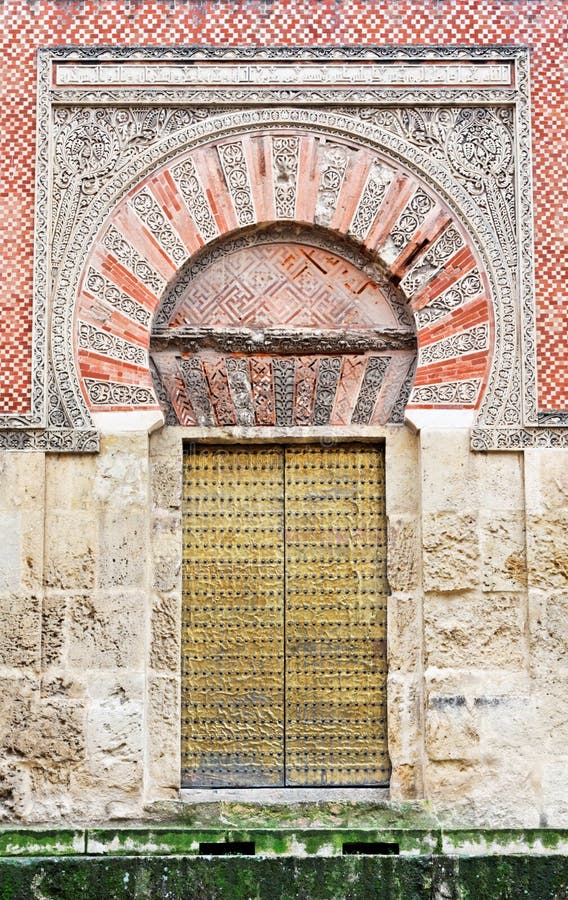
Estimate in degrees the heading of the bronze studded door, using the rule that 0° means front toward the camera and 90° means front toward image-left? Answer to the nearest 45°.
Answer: approximately 0°
